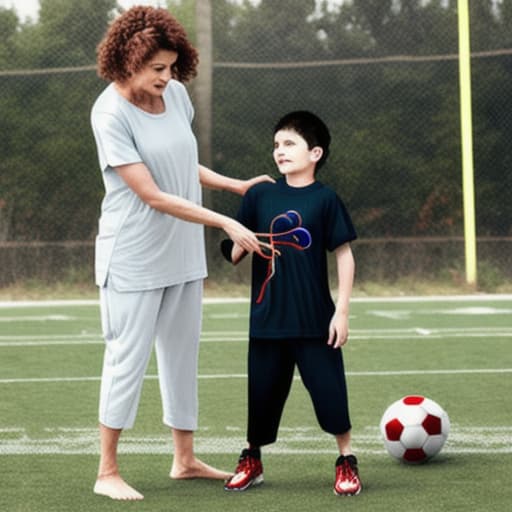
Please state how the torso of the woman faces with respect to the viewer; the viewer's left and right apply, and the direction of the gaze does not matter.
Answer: facing the viewer and to the right of the viewer

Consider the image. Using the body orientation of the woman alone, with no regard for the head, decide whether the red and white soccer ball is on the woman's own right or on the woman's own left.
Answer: on the woman's own left

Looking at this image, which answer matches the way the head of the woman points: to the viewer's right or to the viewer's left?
to the viewer's right

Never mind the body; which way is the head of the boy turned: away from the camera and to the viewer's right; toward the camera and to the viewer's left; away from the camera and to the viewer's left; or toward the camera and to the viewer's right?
toward the camera and to the viewer's left

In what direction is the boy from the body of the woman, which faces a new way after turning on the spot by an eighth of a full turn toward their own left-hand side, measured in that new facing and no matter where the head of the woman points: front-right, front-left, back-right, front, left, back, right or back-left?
front
